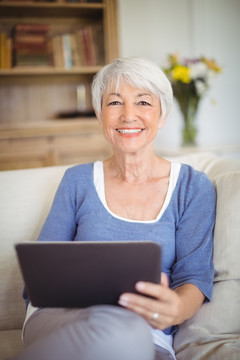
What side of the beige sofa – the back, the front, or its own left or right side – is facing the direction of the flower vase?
back

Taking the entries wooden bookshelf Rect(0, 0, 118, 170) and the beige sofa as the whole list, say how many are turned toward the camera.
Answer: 2

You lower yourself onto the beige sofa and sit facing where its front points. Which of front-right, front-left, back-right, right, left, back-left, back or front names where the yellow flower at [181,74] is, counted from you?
back

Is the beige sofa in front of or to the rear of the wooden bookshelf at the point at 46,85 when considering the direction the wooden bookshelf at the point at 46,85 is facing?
in front

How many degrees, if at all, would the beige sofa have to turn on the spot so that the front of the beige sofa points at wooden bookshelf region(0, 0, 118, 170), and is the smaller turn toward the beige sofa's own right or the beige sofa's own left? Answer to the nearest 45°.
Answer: approximately 180°

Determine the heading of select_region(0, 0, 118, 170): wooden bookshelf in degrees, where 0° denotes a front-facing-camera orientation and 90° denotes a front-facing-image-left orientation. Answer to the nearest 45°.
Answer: approximately 0°

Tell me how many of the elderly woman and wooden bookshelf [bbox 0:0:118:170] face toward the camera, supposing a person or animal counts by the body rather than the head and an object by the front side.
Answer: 2

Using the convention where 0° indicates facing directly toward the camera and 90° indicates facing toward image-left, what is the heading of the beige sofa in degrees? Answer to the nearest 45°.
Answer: approximately 0°
